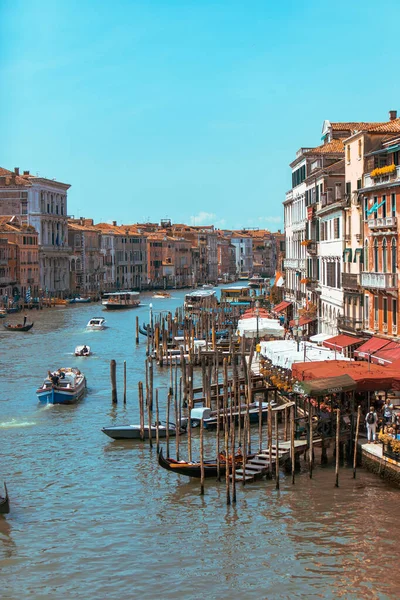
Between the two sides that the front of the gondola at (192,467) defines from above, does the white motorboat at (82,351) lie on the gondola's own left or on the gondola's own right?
on the gondola's own right

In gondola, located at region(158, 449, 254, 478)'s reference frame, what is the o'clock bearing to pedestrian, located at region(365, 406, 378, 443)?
The pedestrian is roughly at 6 o'clock from the gondola.

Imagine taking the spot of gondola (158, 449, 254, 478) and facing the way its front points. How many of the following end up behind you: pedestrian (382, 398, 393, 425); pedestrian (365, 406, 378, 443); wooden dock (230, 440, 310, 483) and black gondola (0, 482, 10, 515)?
3

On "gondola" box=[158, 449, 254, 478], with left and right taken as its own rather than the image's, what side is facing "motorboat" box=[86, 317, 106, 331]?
right

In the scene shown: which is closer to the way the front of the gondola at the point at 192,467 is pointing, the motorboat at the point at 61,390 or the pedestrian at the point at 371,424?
the motorboat

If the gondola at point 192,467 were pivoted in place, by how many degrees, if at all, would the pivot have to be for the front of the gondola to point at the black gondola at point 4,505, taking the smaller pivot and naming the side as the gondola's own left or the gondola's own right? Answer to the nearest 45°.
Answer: approximately 45° to the gondola's own left

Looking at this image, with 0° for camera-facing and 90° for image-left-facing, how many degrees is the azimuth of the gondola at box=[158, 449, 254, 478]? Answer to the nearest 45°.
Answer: approximately 90°

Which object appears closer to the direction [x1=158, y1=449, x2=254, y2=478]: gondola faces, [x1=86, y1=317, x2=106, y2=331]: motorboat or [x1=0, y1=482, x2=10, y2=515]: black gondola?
the black gondola

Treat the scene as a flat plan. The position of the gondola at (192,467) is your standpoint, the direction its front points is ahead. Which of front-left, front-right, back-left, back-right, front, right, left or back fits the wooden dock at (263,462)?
back

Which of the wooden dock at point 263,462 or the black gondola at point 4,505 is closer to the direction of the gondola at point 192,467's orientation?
the black gondola

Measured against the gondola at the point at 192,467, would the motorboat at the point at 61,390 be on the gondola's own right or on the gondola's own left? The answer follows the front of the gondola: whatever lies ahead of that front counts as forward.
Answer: on the gondola's own right

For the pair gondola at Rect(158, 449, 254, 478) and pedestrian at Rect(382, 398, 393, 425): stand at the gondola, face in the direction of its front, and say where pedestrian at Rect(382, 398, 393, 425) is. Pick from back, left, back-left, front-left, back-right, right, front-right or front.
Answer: back
